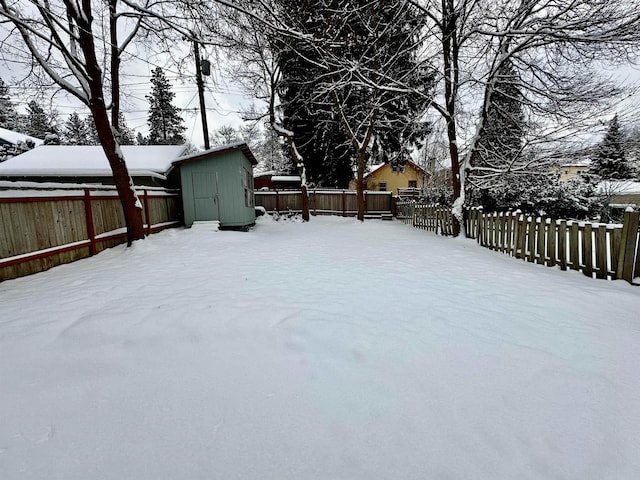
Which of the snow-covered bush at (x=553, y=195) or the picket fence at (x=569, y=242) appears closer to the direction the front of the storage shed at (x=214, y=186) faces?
the picket fence

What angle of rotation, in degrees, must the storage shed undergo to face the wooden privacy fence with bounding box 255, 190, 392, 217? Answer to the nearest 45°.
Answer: approximately 135° to its left

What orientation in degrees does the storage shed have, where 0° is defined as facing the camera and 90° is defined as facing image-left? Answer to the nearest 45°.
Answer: approximately 0°

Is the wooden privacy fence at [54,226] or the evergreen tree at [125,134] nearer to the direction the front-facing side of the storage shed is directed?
the wooden privacy fence

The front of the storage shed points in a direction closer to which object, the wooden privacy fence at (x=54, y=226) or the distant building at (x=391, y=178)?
the wooden privacy fence

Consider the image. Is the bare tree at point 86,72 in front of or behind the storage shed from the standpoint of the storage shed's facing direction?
in front

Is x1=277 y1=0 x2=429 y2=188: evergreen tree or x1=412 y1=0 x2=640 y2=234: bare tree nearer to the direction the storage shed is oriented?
the bare tree

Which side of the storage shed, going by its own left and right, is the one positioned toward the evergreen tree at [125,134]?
back

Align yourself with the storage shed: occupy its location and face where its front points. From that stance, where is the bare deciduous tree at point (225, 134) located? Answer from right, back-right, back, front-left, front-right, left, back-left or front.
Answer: back

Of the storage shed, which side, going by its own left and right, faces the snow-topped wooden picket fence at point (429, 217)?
left

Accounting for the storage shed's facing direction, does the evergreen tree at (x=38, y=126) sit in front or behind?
behind

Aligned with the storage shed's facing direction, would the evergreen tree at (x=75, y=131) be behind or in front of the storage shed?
behind
